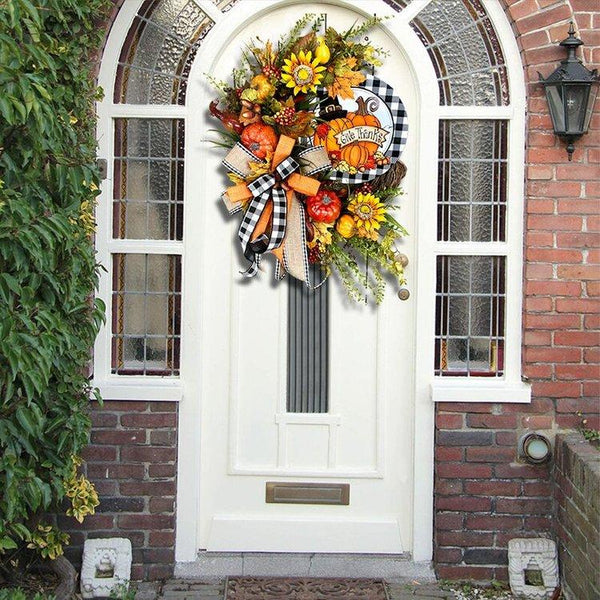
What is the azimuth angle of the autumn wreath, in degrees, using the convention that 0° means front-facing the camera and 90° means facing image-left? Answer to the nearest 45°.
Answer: approximately 0°

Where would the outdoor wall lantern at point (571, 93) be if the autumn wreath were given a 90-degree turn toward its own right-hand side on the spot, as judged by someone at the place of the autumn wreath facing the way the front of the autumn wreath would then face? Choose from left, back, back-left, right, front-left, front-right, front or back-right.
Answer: back

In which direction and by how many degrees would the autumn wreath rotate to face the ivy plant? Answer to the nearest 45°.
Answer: approximately 45° to its right
